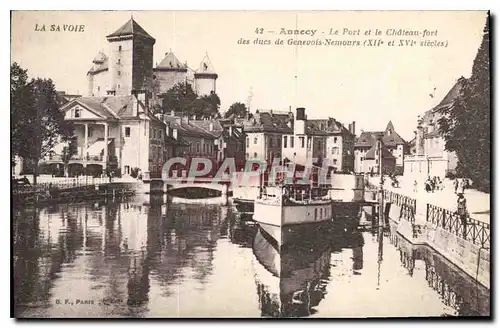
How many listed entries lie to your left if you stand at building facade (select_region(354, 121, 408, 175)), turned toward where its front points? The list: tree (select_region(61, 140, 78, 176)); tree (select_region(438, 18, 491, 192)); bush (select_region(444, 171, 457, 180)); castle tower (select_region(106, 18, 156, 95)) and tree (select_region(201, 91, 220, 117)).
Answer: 2

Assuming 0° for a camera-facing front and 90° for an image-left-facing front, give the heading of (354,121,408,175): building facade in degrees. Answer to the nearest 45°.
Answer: approximately 0°

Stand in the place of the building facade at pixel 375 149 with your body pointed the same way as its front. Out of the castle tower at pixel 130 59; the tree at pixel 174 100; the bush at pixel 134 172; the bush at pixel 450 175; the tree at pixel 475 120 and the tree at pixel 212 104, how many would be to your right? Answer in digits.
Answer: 4

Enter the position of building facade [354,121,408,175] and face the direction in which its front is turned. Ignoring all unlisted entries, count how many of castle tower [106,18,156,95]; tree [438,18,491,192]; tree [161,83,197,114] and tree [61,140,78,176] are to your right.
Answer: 3

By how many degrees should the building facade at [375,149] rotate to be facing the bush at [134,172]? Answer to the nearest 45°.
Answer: approximately 90° to its right

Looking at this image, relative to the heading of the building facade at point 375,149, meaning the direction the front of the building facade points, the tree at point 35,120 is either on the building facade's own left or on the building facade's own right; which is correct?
on the building facade's own right

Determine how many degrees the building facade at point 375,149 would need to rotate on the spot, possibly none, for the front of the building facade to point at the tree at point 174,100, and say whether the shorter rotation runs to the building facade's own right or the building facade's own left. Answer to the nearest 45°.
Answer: approximately 90° to the building facade's own right

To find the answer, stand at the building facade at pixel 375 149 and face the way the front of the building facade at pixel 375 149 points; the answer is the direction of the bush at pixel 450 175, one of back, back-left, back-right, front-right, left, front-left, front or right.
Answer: left
